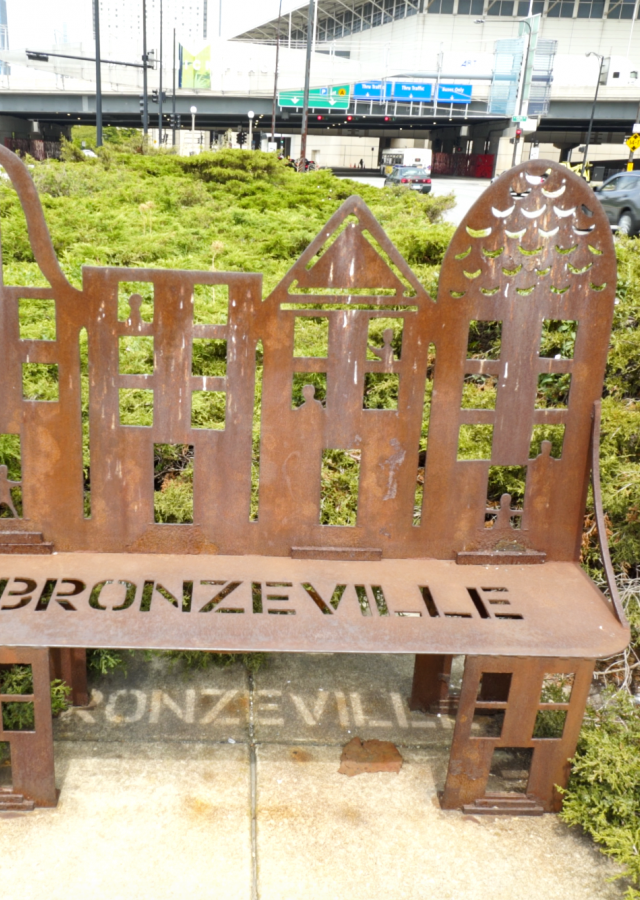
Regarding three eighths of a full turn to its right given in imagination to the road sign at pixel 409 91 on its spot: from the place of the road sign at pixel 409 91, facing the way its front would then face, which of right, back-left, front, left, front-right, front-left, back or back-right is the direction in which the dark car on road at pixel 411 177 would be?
back-left

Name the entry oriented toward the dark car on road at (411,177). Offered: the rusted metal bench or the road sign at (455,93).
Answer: the road sign

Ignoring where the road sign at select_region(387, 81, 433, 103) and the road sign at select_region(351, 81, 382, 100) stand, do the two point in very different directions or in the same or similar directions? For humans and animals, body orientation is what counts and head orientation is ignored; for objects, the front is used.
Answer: same or similar directions

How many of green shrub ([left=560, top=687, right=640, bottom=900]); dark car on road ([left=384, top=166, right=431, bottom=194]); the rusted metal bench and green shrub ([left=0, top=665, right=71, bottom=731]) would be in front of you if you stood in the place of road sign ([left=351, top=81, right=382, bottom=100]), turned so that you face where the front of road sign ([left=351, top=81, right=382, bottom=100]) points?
4

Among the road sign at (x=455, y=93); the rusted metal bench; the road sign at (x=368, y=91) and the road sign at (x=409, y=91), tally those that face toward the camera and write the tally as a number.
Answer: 4

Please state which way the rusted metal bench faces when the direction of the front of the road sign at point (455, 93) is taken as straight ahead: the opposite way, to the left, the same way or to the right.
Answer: the same way

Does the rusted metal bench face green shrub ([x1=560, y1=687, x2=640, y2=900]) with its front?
no

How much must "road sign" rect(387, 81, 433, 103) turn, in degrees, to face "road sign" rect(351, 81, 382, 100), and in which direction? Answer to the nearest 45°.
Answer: approximately 90° to its right

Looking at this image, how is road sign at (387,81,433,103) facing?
toward the camera

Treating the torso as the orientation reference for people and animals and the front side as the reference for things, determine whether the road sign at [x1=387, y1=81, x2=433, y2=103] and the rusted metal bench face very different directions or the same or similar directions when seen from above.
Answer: same or similar directions

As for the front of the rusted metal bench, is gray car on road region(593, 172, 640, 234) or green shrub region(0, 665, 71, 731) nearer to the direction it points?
the green shrub

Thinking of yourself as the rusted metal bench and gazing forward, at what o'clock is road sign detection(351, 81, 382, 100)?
The road sign is roughly at 6 o'clock from the rusted metal bench.

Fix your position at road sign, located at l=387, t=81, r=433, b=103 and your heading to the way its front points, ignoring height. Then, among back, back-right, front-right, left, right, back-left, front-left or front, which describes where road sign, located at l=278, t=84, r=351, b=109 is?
front-right

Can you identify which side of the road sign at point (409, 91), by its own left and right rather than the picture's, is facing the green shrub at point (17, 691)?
front

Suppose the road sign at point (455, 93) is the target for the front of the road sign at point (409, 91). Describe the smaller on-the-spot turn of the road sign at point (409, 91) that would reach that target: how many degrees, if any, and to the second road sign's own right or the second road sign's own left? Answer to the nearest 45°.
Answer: approximately 90° to the second road sign's own left

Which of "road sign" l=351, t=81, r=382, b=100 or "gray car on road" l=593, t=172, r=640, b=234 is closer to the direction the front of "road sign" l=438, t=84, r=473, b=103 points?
the gray car on road

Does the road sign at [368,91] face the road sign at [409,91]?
no

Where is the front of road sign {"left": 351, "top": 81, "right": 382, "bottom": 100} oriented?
toward the camera

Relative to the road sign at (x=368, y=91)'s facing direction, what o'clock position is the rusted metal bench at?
The rusted metal bench is roughly at 12 o'clock from the road sign.
